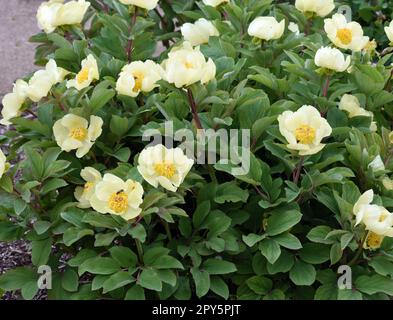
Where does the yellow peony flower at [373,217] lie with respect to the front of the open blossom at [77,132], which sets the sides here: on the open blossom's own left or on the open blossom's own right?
on the open blossom's own left

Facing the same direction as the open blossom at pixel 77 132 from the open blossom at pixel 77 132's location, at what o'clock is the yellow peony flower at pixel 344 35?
The yellow peony flower is roughly at 9 o'clock from the open blossom.

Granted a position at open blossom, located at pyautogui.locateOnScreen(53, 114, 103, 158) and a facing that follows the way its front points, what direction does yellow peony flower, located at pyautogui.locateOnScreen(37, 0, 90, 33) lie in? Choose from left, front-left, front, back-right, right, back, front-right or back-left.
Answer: back

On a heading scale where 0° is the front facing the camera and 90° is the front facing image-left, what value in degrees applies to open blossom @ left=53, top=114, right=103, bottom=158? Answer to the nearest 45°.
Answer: approximately 0°

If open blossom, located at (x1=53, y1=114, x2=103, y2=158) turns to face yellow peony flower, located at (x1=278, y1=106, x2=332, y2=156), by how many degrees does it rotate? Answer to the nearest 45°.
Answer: approximately 45° to its left

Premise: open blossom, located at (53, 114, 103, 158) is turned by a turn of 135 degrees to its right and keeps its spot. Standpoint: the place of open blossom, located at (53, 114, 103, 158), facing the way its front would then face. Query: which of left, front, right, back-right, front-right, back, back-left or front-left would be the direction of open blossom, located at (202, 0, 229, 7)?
right
